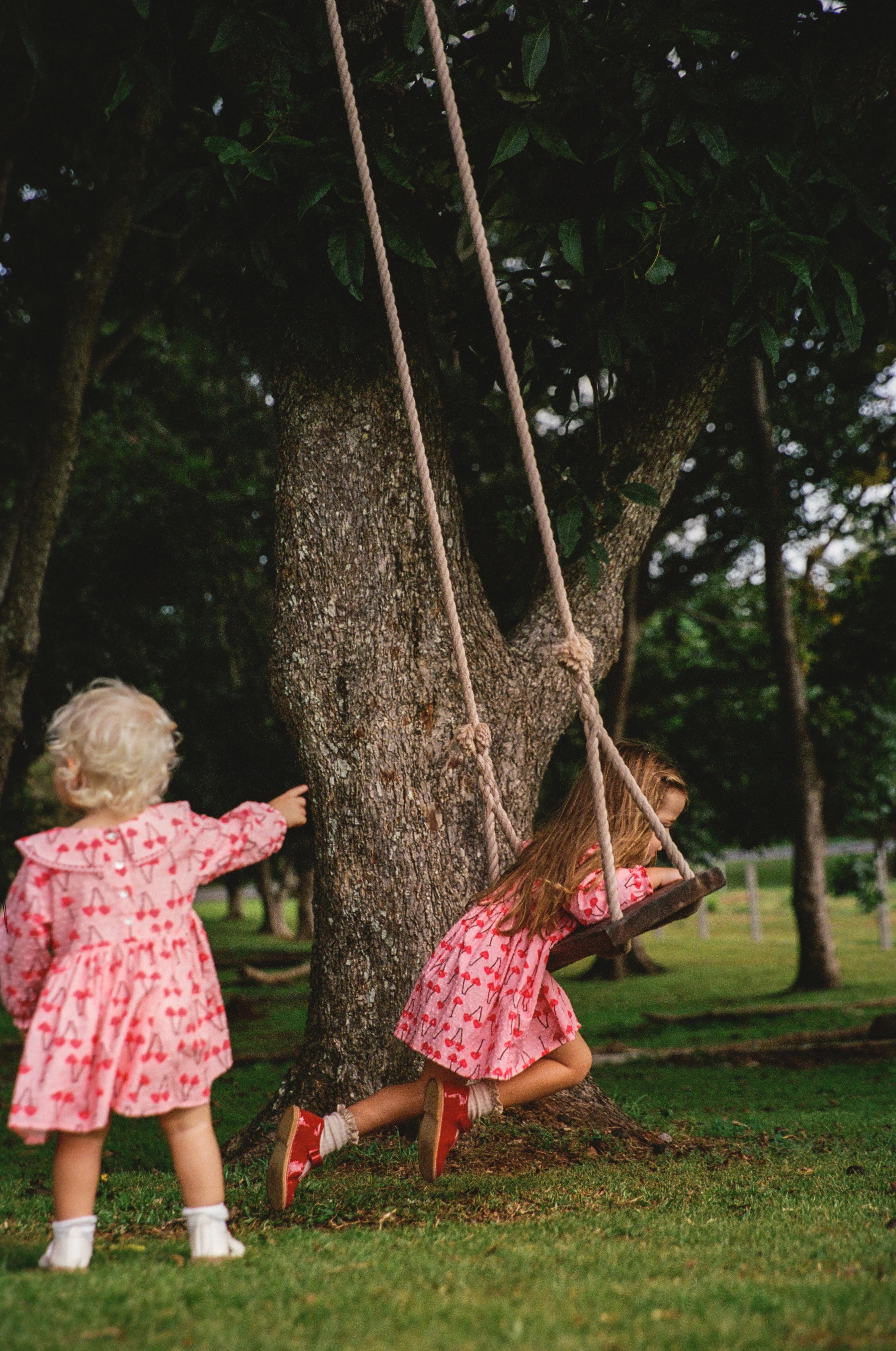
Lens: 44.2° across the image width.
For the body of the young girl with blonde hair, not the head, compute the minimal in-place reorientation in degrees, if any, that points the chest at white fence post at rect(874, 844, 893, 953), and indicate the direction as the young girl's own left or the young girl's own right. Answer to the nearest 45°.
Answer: approximately 45° to the young girl's own right

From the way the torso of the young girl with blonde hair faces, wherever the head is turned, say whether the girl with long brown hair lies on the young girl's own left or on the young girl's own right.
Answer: on the young girl's own right

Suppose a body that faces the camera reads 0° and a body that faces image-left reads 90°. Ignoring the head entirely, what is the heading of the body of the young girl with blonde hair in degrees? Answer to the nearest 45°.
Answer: approximately 180°

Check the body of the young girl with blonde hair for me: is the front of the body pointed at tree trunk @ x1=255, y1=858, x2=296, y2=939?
yes

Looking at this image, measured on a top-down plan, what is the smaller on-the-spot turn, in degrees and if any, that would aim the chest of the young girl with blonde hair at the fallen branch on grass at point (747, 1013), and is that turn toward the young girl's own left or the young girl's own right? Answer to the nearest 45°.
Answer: approximately 45° to the young girl's own right
